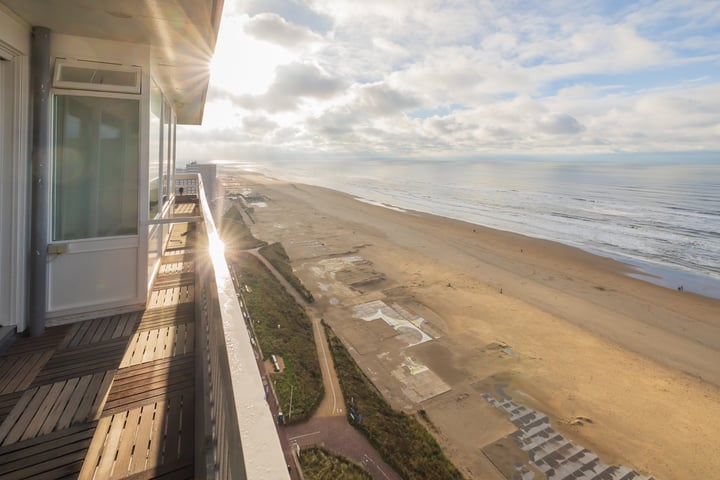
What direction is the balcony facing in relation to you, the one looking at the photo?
facing to the right of the viewer
